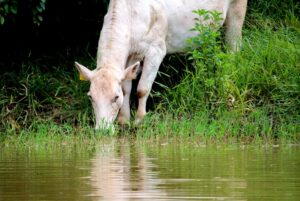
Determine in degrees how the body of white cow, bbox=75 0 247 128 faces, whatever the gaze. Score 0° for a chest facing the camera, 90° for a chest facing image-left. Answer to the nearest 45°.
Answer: approximately 45°

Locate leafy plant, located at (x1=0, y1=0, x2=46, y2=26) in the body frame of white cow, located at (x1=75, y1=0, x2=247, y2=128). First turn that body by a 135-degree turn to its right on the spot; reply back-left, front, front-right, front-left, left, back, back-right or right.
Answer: left
